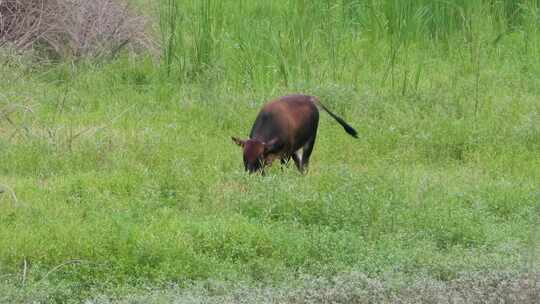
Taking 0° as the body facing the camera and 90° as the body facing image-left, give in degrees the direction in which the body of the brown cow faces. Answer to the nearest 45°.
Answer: approximately 45°

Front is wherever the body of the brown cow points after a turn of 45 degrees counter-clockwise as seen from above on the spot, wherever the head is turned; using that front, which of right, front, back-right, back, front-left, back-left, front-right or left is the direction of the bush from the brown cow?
back-right
